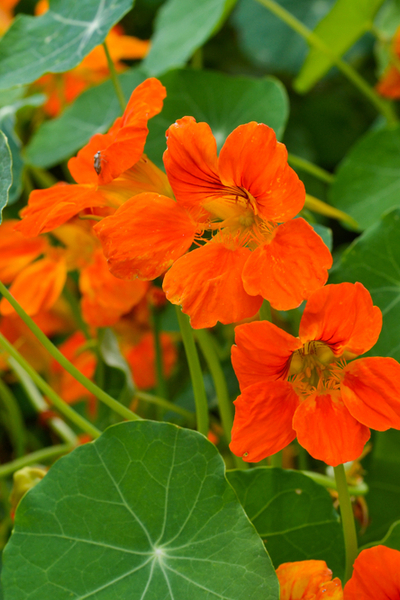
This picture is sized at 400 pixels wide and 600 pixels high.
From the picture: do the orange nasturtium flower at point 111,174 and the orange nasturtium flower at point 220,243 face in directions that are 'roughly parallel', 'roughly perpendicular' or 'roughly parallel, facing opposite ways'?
roughly perpendicular

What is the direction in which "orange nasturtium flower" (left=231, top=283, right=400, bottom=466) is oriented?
toward the camera

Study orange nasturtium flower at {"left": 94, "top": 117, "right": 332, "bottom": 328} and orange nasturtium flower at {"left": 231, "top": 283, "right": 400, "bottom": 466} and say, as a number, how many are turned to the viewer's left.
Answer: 0

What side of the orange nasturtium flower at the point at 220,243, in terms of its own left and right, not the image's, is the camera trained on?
front

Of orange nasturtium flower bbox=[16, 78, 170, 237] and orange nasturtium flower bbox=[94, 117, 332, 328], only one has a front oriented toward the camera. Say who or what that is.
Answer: orange nasturtium flower bbox=[94, 117, 332, 328]

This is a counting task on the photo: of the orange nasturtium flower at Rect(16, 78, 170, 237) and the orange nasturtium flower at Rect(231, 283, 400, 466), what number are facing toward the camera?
1

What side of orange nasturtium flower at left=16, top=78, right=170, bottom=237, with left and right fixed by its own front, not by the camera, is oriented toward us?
left

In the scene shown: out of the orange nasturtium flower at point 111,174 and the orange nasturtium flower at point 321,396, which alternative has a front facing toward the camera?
the orange nasturtium flower at point 321,396

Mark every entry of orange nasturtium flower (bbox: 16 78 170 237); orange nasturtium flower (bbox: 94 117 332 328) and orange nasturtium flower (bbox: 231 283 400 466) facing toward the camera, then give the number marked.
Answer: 2
